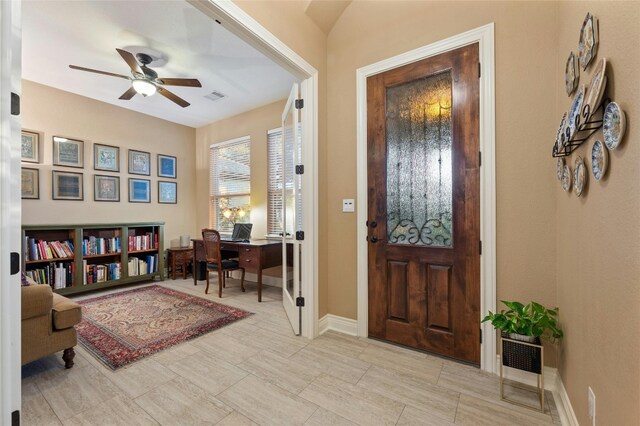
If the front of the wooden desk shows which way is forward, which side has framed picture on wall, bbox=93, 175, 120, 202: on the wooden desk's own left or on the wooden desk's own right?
on the wooden desk's own right

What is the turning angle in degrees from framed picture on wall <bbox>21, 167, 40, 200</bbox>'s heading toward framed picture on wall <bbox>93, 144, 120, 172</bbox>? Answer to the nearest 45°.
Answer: approximately 90° to its left

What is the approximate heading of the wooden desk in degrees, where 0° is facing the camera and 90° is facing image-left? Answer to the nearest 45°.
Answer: approximately 45°

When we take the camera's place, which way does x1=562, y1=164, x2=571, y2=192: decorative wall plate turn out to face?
facing to the left of the viewer

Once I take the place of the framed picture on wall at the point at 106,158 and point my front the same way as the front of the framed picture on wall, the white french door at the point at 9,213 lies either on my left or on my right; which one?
on my right

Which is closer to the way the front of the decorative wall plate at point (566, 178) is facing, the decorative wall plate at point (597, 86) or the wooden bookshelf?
the wooden bookshelf

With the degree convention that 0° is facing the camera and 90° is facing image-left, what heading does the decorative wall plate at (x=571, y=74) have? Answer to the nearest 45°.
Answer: approximately 90°

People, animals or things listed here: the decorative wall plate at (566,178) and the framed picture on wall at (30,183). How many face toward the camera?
1

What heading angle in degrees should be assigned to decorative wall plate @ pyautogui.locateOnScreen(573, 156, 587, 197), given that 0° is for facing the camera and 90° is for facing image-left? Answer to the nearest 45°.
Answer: approximately 90°

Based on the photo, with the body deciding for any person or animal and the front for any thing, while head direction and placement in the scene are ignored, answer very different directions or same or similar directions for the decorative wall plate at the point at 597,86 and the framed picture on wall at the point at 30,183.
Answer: very different directions

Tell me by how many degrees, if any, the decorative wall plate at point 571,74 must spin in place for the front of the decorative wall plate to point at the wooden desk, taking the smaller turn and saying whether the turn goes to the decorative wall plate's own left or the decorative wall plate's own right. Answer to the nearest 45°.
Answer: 0° — it already faces it

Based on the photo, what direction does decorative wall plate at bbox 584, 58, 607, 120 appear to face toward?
to the viewer's left
